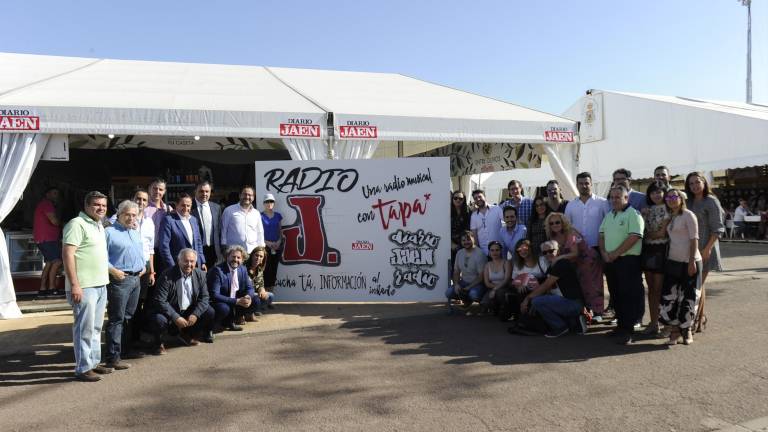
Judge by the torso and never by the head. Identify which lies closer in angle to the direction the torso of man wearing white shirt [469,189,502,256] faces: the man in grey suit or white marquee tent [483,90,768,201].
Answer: the man in grey suit

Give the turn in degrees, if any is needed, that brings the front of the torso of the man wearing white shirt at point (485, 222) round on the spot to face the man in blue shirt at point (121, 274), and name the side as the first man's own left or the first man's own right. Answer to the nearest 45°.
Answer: approximately 45° to the first man's own right

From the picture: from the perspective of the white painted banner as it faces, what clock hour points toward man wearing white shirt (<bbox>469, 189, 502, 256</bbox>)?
The man wearing white shirt is roughly at 9 o'clock from the white painted banner.

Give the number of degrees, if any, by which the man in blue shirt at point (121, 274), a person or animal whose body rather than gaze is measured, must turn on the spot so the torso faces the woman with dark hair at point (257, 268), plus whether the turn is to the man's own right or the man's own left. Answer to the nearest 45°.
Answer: approximately 90° to the man's own left

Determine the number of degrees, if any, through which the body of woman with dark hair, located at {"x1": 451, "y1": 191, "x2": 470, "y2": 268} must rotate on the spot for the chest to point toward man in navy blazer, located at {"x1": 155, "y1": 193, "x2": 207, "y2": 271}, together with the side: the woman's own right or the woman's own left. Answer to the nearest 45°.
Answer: approximately 45° to the woman's own right

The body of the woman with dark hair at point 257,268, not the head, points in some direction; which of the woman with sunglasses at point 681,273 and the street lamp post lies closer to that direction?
the woman with sunglasses

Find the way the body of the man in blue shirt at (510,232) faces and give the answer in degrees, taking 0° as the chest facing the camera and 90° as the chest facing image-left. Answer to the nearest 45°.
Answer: approximately 0°

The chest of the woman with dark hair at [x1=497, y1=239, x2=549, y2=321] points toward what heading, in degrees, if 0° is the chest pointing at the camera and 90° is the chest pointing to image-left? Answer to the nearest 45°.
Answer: approximately 45°

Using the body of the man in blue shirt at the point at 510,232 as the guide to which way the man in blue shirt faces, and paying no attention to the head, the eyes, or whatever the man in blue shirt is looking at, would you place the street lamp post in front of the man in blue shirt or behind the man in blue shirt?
behind
